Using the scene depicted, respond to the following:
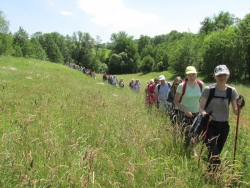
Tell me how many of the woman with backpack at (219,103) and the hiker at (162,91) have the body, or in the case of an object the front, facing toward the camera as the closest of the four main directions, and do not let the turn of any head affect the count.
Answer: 2

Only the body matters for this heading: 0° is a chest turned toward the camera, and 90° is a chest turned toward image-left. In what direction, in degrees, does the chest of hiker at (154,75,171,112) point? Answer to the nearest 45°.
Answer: approximately 0°

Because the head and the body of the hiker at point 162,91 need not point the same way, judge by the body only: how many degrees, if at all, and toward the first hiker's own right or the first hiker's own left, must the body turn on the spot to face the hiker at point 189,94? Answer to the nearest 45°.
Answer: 0° — they already face them

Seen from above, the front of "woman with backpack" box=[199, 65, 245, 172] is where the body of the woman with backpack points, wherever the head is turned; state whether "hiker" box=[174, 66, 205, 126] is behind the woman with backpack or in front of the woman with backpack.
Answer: behind
